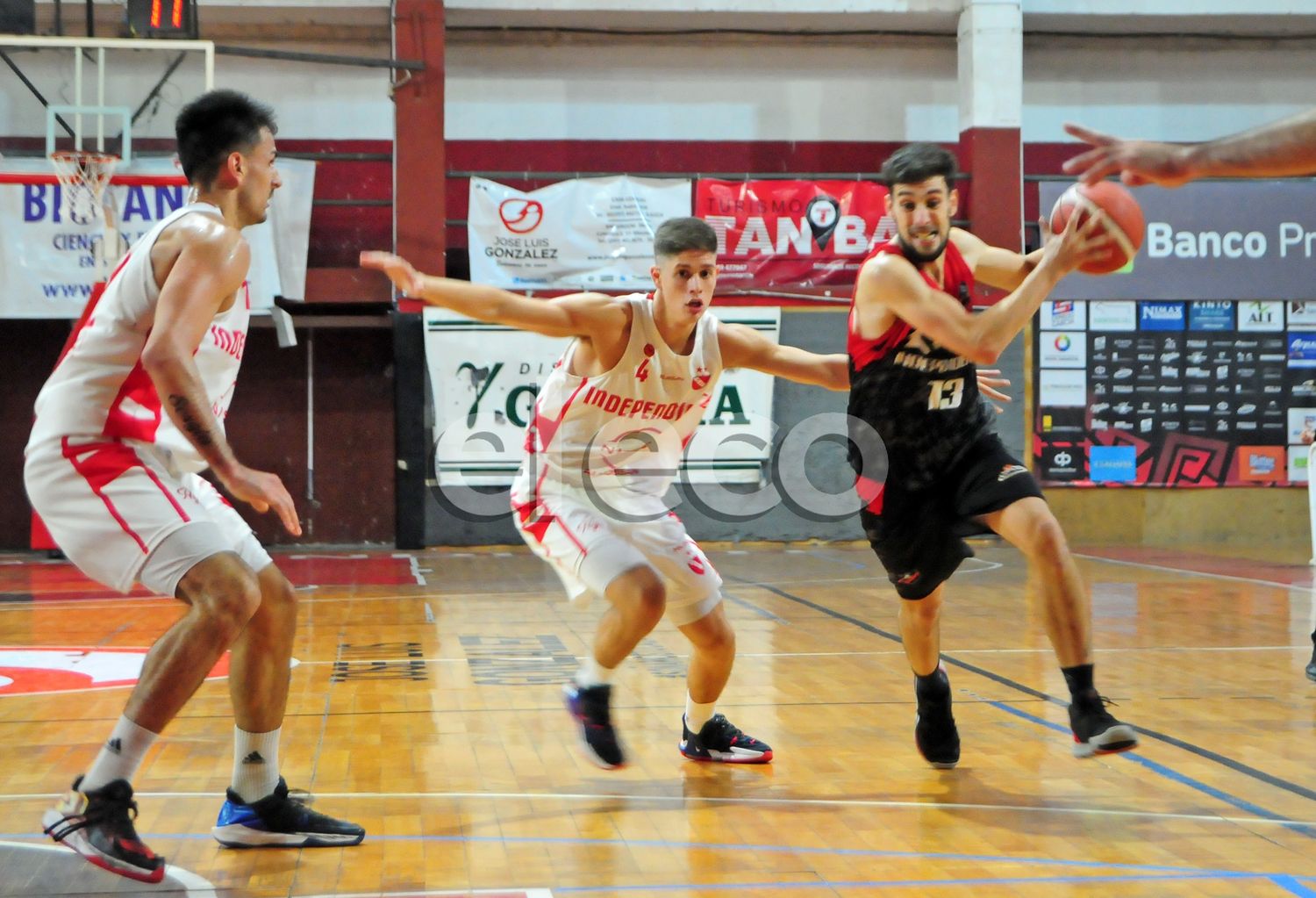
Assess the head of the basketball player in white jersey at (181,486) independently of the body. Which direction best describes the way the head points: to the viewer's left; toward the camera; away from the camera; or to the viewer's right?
to the viewer's right

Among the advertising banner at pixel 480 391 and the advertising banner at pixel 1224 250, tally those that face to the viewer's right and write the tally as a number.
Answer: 0

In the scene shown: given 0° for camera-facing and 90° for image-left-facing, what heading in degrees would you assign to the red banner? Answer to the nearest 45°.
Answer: approximately 0°

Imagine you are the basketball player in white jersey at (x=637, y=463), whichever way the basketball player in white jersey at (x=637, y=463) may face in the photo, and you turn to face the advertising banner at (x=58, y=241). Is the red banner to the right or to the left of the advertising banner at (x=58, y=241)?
right

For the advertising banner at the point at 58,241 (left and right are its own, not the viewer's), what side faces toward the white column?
left

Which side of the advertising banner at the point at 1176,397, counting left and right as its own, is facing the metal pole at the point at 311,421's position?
right

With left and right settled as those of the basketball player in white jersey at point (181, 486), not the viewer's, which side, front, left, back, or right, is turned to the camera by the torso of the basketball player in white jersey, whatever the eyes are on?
right

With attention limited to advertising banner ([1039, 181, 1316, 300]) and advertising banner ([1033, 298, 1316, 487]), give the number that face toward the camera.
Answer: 2

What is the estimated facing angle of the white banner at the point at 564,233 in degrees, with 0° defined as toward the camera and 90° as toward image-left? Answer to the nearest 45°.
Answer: approximately 0°

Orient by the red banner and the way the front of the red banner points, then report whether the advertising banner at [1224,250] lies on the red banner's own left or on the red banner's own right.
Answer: on the red banner's own left

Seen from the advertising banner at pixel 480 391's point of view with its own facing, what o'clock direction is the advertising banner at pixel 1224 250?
the advertising banner at pixel 1224 250 is roughly at 9 o'clock from the advertising banner at pixel 480 391.

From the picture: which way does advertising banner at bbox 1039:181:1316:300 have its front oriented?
toward the camera

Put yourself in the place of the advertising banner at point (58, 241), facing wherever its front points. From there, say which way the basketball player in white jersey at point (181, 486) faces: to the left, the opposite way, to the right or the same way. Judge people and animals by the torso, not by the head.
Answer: to the left
